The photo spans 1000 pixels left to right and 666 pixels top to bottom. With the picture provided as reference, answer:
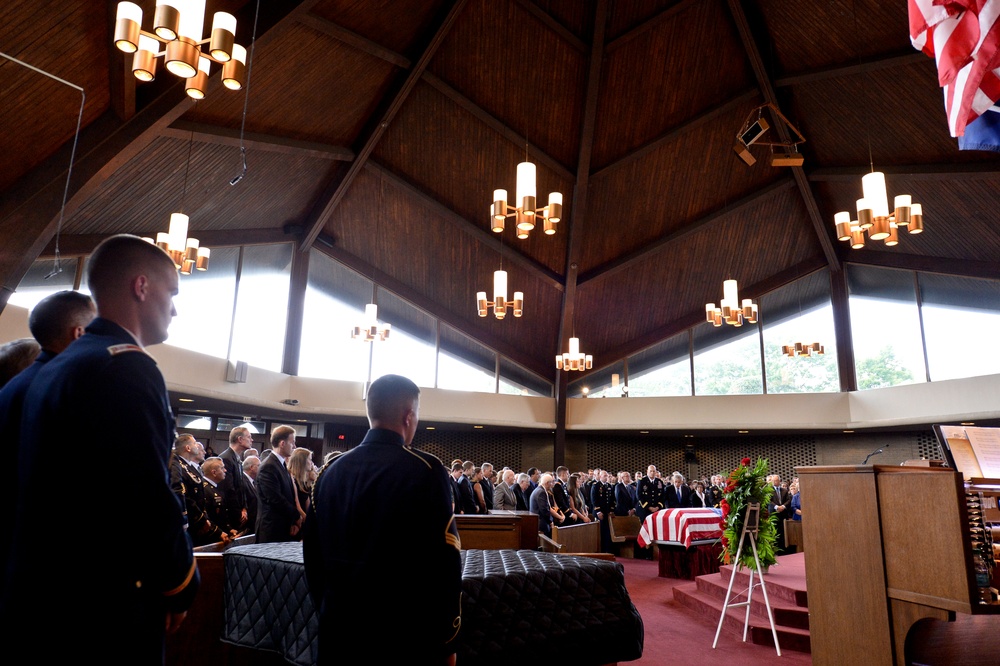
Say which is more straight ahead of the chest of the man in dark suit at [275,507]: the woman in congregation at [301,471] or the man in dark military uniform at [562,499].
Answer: the man in dark military uniform

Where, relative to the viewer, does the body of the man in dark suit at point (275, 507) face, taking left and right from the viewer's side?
facing to the right of the viewer

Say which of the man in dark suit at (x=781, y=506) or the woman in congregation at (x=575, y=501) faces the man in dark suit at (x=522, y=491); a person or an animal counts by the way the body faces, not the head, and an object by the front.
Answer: the man in dark suit at (x=781, y=506)

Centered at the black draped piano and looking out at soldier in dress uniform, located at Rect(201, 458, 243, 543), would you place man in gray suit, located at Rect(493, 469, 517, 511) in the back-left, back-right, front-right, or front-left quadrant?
front-right

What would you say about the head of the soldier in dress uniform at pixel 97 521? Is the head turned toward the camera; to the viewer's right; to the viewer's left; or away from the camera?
to the viewer's right

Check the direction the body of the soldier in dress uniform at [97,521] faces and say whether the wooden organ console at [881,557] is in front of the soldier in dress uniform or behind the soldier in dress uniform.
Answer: in front

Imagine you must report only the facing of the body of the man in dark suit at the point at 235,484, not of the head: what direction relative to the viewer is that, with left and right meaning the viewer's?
facing to the right of the viewer

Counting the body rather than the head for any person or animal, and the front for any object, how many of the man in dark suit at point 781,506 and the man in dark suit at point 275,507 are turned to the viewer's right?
1

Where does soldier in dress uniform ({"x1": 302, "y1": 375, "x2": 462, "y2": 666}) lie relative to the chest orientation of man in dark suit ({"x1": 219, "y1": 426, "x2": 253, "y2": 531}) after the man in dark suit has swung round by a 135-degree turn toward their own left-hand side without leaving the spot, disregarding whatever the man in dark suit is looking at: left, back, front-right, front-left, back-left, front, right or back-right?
back-left

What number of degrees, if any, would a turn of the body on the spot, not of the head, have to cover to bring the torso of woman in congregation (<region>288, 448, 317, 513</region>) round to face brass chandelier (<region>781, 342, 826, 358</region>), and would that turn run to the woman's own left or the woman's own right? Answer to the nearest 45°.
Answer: approximately 45° to the woman's own left

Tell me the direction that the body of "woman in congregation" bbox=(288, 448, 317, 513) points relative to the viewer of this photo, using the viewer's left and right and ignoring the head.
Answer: facing to the right of the viewer

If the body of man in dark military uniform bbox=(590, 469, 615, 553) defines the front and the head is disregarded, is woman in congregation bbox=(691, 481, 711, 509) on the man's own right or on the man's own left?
on the man's own left

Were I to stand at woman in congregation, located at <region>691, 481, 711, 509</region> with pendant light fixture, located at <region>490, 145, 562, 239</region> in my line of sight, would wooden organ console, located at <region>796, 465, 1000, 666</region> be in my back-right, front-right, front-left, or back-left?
front-left
